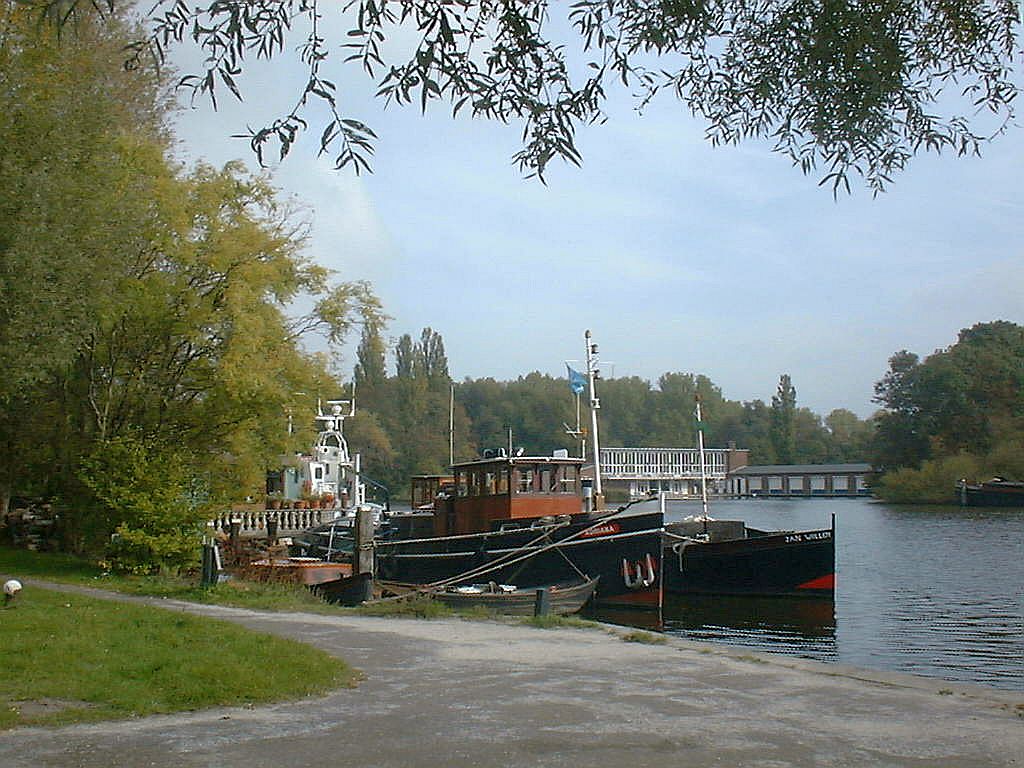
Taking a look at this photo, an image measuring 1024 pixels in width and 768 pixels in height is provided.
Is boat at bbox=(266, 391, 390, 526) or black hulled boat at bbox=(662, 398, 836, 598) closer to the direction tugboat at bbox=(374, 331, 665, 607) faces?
the black hulled boat

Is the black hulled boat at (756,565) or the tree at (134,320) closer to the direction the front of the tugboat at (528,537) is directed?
the black hulled boat

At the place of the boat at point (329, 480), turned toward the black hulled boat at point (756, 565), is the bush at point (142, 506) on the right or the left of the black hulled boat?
right

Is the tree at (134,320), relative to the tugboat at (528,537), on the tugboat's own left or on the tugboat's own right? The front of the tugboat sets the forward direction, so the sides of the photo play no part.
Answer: on the tugboat's own right

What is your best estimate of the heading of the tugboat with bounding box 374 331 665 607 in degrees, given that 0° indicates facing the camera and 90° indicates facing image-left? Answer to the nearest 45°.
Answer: approximately 315°

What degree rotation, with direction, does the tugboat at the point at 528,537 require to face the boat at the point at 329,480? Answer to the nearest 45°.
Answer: approximately 180°

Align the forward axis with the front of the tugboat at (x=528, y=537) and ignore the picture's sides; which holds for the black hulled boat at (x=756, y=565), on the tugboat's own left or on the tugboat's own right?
on the tugboat's own left
